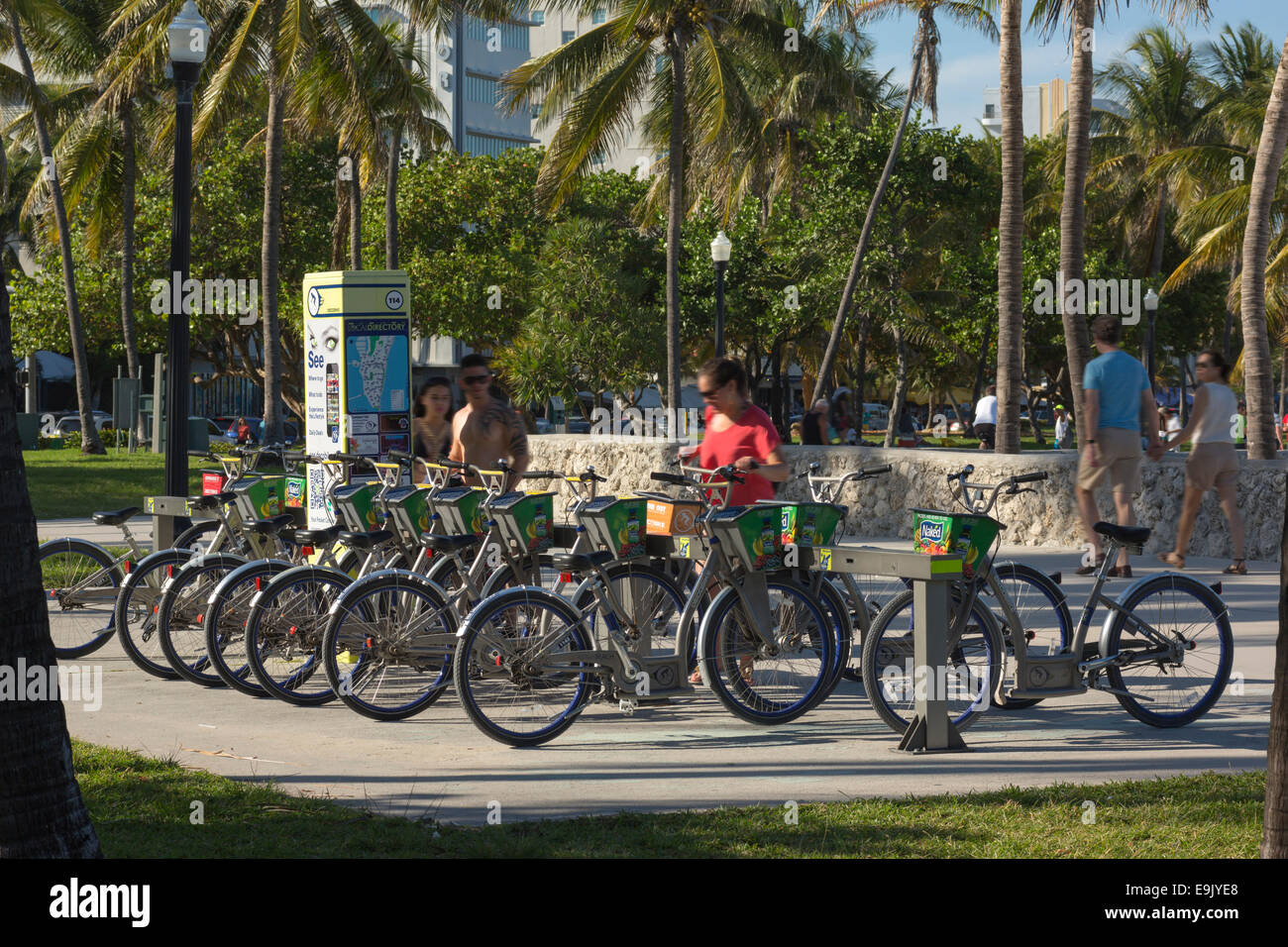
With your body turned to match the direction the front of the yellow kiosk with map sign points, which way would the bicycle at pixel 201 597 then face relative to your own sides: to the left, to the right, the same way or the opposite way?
to the left

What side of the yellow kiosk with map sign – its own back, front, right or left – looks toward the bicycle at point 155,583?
right

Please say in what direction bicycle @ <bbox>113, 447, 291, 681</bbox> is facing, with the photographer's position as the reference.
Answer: facing away from the viewer and to the right of the viewer

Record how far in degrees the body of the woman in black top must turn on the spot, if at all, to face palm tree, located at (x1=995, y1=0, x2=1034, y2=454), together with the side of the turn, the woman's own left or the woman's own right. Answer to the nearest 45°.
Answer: approximately 135° to the woman's own left
